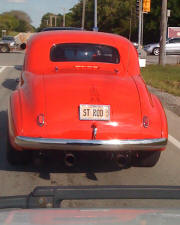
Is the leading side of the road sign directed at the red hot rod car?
yes

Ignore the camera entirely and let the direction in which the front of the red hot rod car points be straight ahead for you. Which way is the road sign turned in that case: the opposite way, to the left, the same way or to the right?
the opposite way

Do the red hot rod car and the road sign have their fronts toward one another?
yes

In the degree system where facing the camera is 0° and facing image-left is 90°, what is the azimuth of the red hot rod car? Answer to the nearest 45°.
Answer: approximately 180°

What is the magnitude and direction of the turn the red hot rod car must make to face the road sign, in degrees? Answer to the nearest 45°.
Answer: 0° — it already faces it

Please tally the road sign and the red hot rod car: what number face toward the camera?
1
